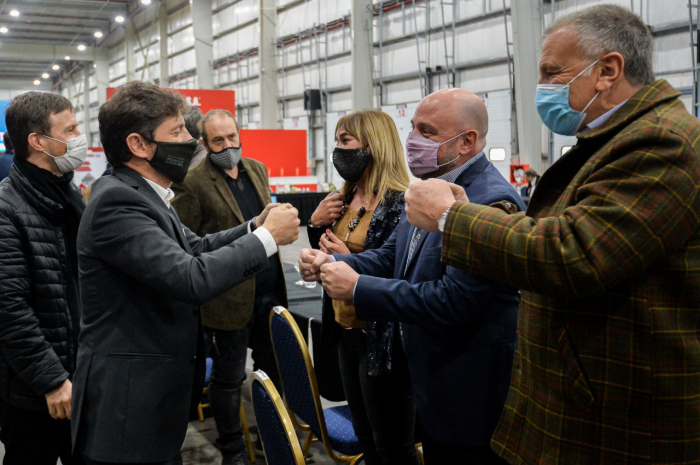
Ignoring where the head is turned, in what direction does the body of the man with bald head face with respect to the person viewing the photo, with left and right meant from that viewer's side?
facing to the left of the viewer

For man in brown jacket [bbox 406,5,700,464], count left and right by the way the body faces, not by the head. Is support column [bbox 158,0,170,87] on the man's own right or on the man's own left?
on the man's own right

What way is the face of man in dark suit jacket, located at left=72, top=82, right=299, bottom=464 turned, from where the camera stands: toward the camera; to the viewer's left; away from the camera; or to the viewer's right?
to the viewer's right

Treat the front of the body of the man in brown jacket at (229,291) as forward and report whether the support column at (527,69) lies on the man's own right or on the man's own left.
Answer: on the man's own left

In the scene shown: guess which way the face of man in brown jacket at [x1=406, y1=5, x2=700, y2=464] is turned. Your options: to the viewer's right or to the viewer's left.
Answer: to the viewer's left

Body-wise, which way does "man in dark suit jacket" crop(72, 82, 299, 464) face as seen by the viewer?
to the viewer's right

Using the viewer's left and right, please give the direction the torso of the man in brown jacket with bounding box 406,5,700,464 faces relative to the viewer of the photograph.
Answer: facing to the left of the viewer
